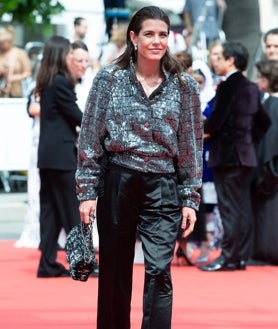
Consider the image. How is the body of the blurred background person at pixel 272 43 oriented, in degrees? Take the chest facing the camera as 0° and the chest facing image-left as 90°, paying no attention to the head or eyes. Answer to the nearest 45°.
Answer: approximately 0°

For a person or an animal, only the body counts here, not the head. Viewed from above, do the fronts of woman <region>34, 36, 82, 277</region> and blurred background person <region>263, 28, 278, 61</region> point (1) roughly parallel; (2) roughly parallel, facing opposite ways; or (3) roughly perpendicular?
roughly perpendicular

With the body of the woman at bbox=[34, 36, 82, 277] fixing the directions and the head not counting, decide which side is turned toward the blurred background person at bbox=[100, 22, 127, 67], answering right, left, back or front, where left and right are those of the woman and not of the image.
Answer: left

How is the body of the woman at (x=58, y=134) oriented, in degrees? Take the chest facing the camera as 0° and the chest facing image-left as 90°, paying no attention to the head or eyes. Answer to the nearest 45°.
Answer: approximately 270°

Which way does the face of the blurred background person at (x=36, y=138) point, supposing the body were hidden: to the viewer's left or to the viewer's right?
to the viewer's right

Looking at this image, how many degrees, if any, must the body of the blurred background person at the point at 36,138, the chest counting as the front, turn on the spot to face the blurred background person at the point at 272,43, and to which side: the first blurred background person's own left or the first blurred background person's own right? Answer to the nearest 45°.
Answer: approximately 45° to the first blurred background person's own left

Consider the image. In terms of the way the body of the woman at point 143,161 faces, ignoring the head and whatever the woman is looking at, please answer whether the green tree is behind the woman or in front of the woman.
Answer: behind

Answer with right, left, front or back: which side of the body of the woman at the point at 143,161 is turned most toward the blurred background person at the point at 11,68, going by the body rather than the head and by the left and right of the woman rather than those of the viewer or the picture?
back
